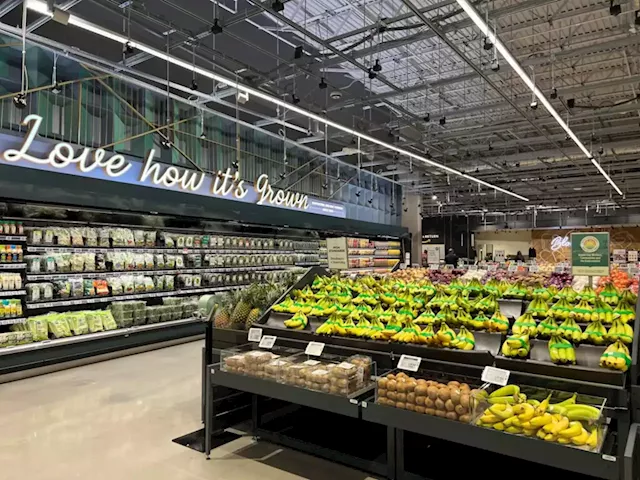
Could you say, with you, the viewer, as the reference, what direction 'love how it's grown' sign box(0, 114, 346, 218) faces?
facing the viewer and to the right of the viewer

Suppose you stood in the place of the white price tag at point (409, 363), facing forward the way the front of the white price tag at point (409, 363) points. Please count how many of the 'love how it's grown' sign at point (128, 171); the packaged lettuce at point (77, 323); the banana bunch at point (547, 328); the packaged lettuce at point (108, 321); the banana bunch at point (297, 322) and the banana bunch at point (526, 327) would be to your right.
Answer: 4

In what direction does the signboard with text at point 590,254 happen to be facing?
toward the camera

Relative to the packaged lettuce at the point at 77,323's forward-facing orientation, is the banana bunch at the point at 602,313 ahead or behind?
ahead

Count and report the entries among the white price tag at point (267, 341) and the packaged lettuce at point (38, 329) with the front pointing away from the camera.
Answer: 0

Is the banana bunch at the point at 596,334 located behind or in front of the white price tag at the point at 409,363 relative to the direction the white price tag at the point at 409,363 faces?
behind

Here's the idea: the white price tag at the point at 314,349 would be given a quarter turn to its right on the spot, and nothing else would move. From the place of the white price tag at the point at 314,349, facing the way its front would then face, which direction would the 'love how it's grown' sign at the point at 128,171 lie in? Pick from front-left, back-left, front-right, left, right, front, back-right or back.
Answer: front

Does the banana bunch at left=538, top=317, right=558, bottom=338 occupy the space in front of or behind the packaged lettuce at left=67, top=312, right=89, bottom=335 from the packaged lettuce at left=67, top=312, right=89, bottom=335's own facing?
in front

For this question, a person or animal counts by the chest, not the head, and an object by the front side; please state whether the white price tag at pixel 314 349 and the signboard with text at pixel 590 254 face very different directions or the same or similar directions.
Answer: same or similar directions

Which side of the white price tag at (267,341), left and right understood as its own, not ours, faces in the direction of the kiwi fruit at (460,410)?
left

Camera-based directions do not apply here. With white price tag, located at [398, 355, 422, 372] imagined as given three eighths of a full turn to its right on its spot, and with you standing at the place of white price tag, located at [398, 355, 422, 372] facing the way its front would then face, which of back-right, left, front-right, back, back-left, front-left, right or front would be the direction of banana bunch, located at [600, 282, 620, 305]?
front-right

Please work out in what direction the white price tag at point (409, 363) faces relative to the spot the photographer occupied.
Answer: facing the viewer and to the left of the viewer

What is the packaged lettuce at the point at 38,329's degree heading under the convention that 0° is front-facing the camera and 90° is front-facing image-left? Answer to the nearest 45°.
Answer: approximately 315°

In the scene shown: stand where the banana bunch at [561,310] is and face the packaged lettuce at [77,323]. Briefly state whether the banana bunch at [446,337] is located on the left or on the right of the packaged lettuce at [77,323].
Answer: left

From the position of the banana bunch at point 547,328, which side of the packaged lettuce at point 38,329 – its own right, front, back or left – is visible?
front

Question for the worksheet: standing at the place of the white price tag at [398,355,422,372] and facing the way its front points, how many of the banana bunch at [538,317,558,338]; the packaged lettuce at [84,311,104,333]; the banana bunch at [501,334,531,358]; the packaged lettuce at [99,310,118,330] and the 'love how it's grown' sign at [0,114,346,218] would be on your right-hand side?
3

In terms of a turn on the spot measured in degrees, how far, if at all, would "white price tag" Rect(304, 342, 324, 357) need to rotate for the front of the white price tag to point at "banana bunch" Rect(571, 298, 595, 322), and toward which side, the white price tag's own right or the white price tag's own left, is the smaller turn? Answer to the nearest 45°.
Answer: approximately 135° to the white price tag's own left

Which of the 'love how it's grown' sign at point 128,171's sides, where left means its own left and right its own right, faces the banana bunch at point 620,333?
front

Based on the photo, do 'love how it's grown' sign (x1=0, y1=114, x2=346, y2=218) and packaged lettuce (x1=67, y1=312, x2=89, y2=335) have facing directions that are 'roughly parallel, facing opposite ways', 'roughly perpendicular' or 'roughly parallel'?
roughly parallel
